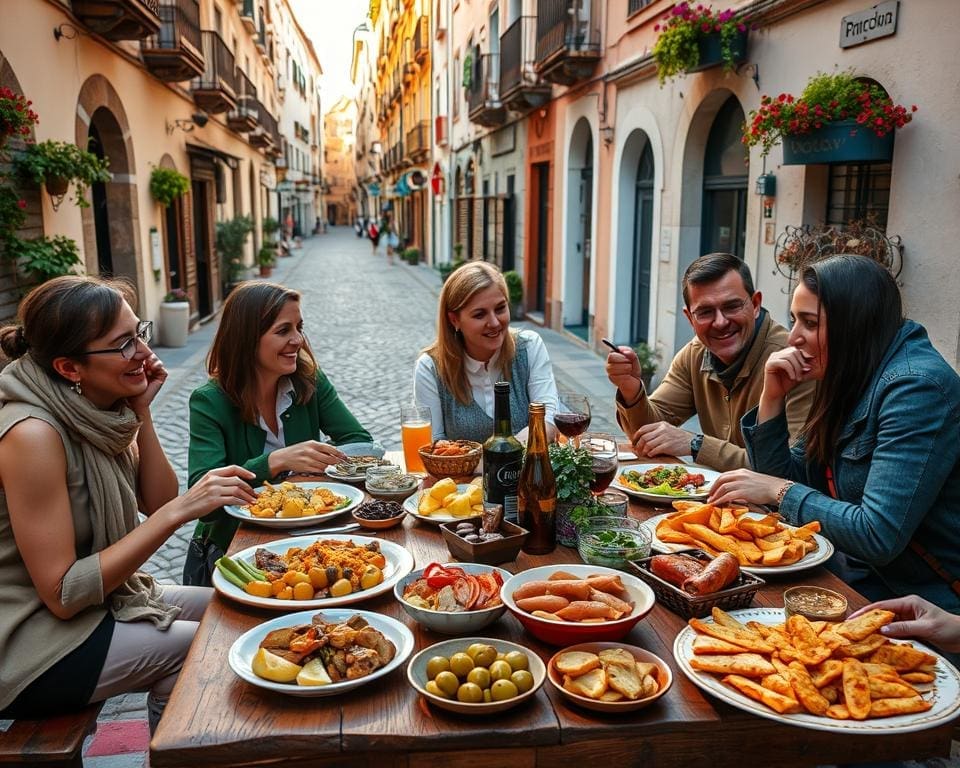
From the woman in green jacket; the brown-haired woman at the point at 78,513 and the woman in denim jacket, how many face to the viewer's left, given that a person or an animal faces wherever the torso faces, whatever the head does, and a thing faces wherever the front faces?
1

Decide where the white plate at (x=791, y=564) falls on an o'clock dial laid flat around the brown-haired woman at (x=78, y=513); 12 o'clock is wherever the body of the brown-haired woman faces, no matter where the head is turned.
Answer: The white plate is roughly at 1 o'clock from the brown-haired woman.

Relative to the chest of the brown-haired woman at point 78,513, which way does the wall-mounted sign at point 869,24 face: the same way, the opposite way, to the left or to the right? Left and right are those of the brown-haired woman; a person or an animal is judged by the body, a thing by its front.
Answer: the opposite way

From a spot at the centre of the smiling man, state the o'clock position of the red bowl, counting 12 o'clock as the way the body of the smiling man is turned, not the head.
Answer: The red bowl is roughly at 11 o'clock from the smiling man.

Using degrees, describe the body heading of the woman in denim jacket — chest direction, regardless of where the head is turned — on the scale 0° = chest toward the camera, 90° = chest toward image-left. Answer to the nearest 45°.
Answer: approximately 90°

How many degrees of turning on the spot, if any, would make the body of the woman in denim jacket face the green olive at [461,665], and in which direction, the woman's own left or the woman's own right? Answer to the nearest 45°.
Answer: approximately 45° to the woman's own left

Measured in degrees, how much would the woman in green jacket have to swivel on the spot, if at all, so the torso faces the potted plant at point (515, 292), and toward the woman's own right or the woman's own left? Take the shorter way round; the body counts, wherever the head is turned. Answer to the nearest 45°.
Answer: approximately 135° to the woman's own left

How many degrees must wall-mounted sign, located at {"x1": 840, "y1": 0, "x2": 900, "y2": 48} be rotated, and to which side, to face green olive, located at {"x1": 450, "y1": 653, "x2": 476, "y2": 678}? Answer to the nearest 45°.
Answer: approximately 45° to its left

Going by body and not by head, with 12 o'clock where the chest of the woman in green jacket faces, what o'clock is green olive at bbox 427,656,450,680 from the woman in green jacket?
The green olive is roughly at 1 o'clock from the woman in green jacket.

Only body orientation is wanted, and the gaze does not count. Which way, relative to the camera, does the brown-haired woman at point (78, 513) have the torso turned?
to the viewer's right

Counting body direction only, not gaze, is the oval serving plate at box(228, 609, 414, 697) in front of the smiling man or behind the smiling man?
in front
